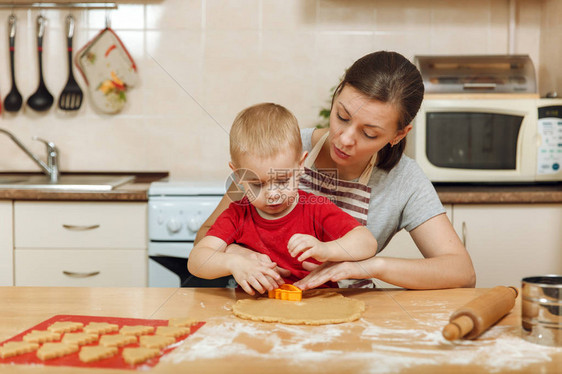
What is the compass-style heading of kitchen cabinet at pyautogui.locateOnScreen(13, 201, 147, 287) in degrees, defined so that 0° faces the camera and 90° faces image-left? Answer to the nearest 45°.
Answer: approximately 0°

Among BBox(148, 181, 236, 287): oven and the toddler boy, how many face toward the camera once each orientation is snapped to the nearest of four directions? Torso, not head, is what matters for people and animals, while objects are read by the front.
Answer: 2

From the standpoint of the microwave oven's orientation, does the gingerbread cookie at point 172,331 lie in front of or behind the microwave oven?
in front

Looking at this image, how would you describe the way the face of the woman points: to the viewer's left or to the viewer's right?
to the viewer's left

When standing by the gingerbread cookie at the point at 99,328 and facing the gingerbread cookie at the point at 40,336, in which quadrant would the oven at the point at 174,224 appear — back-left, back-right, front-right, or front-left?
back-right

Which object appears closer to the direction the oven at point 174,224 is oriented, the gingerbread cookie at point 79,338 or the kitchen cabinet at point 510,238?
the gingerbread cookie
